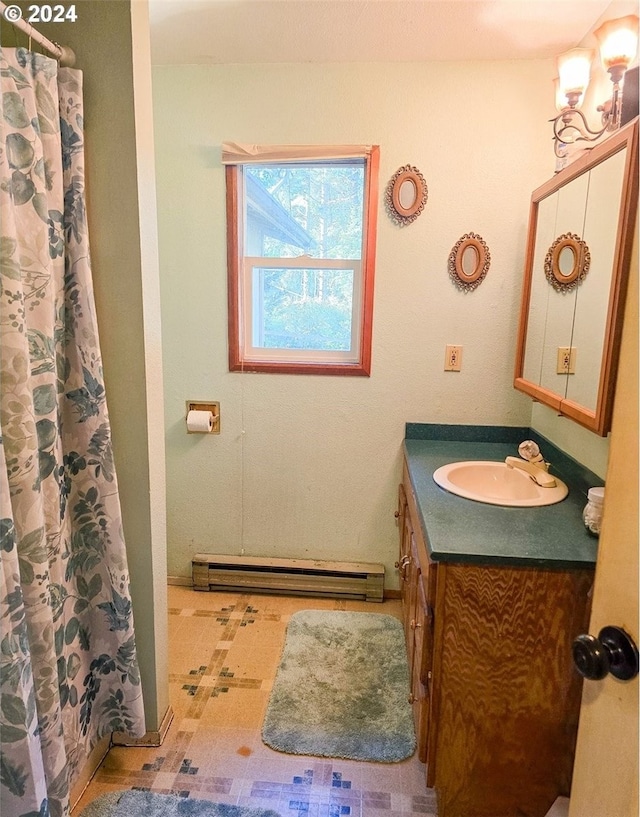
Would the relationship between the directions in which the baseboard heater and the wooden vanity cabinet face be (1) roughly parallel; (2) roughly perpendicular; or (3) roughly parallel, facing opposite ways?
roughly perpendicular

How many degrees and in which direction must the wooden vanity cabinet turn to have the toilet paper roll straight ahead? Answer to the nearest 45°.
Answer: approximately 45° to its right

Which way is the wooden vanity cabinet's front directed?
to the viewer's left

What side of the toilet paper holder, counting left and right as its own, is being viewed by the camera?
front

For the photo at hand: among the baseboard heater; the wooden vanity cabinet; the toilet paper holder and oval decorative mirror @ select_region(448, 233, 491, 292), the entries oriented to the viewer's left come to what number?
1

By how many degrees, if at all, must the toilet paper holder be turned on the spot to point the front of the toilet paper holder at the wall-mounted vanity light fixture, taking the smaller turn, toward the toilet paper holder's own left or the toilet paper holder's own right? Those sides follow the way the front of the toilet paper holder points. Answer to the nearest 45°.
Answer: approximately 45° to the toilet paper holder's own left

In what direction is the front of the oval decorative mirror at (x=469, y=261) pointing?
toward the camera

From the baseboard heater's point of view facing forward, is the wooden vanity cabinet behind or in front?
in front

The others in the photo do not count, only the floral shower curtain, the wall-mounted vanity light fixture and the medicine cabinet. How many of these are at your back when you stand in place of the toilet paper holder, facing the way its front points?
0

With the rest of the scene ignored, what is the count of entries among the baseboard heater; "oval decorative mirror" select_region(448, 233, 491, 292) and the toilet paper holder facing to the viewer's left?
0

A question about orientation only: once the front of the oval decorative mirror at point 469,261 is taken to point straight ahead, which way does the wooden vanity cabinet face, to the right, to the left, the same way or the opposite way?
to the right

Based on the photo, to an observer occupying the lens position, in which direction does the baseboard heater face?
facing the viewer

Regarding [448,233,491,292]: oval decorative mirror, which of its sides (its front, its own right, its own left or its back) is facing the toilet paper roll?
right

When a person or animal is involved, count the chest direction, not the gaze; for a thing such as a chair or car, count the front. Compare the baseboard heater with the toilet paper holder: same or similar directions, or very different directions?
same or similar directions
